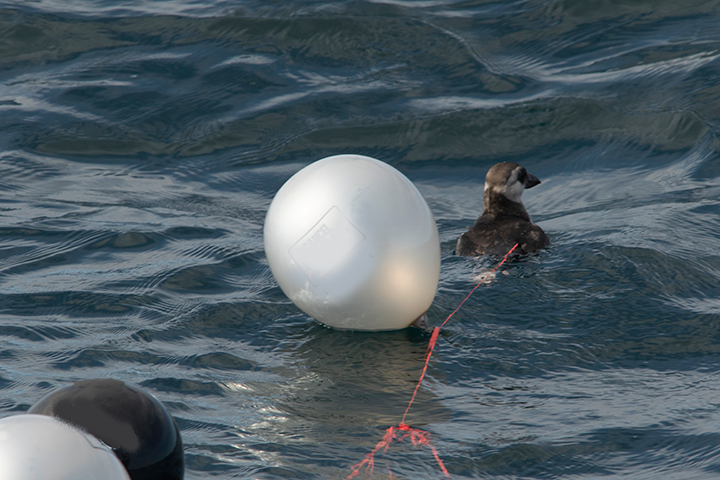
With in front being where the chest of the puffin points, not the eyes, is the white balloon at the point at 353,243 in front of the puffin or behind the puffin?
behind

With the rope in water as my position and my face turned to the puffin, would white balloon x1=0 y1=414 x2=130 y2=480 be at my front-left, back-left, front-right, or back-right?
back-left

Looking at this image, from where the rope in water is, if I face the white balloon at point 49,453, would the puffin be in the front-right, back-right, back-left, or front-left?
back-right

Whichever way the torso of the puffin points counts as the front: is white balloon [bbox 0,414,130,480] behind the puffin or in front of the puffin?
behind

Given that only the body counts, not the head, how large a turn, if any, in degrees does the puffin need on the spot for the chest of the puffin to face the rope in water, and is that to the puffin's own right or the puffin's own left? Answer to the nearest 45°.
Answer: approximately 135° to the puffin's own right

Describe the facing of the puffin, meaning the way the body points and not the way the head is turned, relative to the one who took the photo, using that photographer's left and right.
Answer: facing away from the viewer and to the right of the viewer
